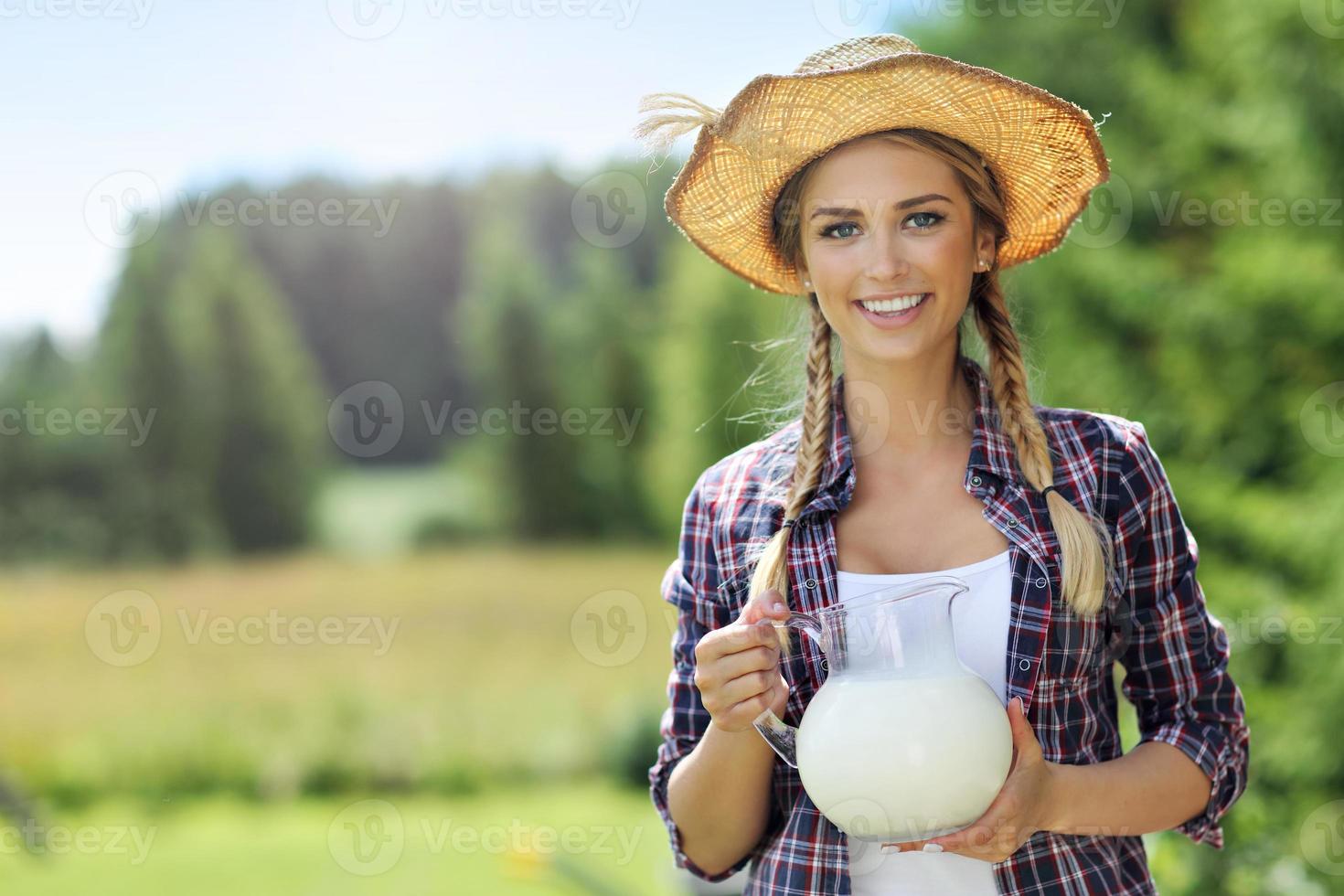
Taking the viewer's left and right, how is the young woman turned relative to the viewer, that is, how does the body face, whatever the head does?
facing the viewer
